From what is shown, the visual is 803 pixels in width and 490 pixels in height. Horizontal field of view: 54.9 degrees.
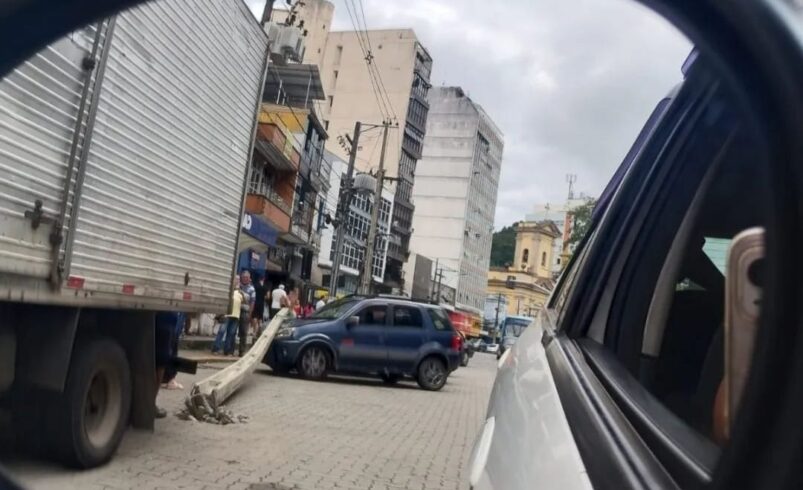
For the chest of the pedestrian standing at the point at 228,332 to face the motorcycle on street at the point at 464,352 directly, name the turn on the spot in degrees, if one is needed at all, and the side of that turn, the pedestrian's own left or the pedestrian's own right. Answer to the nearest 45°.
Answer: approximately 45° to the pedestrian's own left

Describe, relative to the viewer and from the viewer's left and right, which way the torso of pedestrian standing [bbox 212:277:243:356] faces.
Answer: facing to the right of the viewer

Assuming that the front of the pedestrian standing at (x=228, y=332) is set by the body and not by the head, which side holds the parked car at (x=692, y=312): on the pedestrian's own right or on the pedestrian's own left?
on the pedestrian's own right

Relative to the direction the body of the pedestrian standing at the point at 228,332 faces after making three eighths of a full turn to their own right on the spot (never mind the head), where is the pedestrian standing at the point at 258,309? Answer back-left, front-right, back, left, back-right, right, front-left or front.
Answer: back-right

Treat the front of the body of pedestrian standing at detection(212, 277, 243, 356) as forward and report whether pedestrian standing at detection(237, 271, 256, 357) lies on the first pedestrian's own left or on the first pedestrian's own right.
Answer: on the first pedestrian's own left

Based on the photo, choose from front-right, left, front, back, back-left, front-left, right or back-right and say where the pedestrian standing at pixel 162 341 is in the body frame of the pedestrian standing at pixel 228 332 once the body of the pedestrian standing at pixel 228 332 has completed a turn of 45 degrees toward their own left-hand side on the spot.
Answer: back-right
